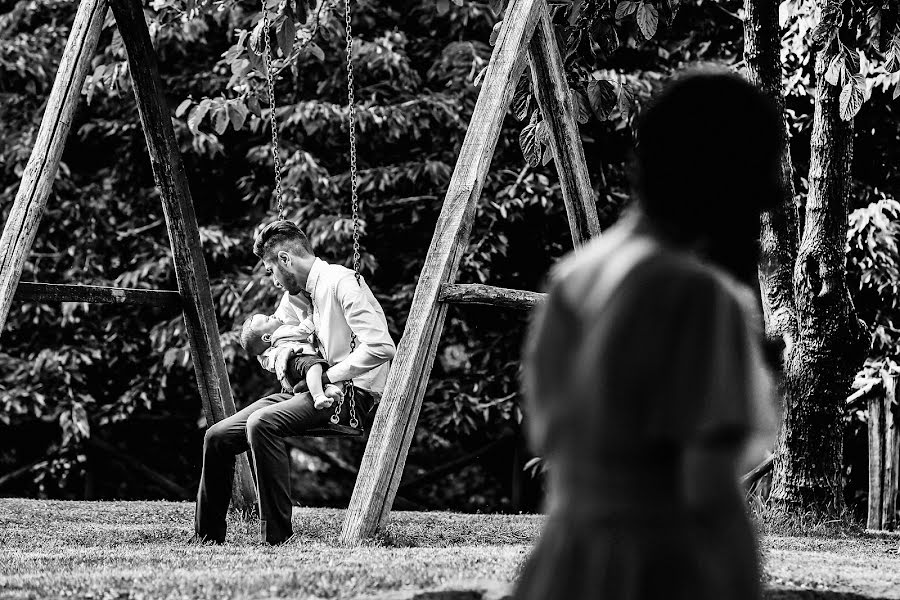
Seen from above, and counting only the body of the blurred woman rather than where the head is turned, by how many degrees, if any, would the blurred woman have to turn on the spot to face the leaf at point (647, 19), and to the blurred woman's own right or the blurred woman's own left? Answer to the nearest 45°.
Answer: approximately 45° to the blurred woman's own left

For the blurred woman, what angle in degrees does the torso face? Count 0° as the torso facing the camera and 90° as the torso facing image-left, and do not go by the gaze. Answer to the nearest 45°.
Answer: approximately 225°

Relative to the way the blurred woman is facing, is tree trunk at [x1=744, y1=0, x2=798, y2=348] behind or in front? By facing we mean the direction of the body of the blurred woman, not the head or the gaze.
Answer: in front

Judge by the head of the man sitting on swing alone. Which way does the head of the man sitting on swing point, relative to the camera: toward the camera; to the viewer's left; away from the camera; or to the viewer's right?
to the viewer's left

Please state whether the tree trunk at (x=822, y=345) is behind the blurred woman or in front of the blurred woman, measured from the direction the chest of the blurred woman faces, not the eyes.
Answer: in front

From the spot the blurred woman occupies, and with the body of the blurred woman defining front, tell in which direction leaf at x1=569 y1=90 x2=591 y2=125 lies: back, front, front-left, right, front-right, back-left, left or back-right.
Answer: front-left

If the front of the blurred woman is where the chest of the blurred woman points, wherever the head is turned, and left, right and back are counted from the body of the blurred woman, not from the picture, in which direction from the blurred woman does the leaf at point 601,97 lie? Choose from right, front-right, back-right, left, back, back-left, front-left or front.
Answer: front-left
